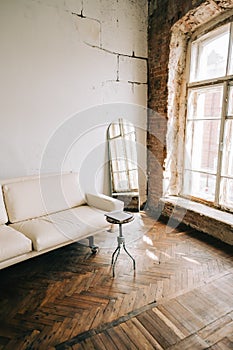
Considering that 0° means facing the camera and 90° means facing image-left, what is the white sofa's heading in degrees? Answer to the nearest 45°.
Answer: approximately 315°

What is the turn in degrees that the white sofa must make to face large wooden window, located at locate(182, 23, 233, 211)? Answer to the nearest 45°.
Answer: approximately 45° to its left

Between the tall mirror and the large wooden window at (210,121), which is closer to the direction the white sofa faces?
the large wooden window

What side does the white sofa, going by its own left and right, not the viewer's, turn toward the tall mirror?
left

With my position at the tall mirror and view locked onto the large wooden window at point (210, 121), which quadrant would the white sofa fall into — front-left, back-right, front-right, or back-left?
back-right
